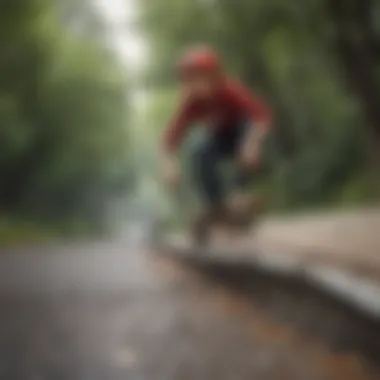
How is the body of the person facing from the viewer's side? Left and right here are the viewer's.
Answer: facing the viewer and to the left of the viewer
